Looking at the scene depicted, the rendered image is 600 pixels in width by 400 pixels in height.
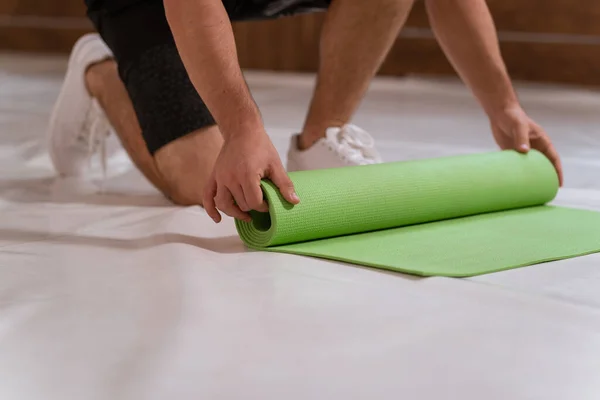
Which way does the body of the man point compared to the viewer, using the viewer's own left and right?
facing the viewer and to the right of the viewer
